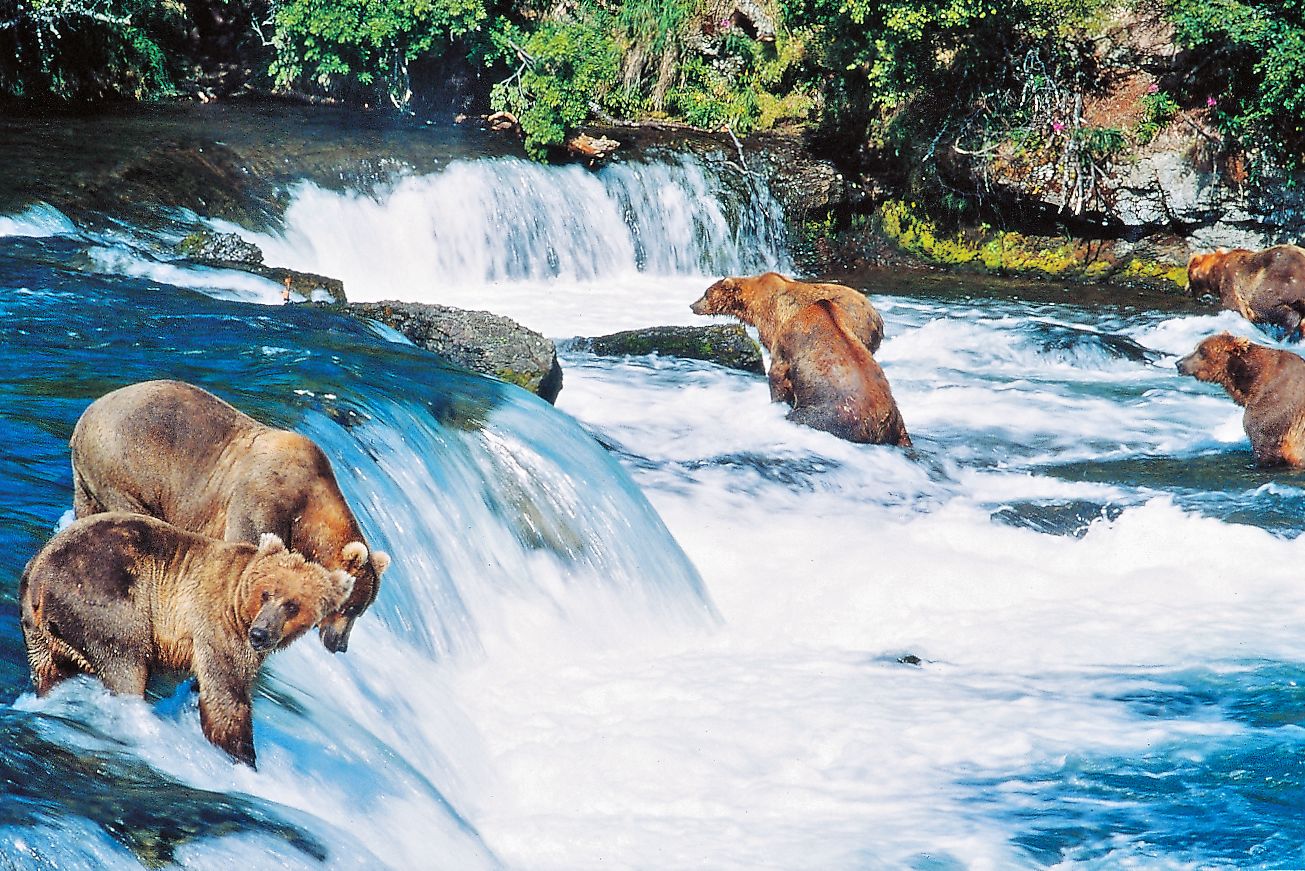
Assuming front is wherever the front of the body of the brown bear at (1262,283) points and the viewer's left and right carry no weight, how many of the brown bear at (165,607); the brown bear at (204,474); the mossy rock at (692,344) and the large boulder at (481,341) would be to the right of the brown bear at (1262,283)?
0

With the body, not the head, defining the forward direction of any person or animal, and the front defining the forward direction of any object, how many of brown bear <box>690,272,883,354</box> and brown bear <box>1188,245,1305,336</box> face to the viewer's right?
0

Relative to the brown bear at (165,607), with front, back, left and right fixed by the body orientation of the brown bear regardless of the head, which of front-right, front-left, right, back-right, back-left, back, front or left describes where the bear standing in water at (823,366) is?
front-left

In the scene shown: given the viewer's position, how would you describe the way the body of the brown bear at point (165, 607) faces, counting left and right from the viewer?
facing to the right of the viewer

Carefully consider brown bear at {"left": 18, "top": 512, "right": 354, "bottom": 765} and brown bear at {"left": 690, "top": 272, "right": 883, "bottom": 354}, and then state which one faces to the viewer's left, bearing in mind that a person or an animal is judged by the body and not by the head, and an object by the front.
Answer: brown bear at {"left": 690, "top": 272, "right": 883, "bottom": 354}

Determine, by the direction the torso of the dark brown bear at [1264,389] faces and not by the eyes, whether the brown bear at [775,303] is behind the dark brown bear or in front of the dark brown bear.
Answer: in front

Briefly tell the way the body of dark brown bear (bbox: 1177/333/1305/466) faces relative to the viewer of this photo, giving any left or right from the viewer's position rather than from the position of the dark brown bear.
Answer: facing to the left of the viewer

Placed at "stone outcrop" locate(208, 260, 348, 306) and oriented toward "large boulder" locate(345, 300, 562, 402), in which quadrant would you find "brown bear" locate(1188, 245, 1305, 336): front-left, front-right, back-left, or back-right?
front-left

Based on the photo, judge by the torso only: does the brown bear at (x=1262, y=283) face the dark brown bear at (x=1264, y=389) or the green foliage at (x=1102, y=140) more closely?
the green foliage

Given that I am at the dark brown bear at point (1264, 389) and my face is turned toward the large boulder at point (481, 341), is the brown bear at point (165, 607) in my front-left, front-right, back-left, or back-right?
front-left

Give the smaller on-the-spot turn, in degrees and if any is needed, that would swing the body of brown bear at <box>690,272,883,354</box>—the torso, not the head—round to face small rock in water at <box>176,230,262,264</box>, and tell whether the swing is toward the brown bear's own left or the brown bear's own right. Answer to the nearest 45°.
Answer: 0° — it already faces it

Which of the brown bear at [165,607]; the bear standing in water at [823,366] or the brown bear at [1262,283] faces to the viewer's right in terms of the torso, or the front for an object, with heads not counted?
the brown bear at [165,607]

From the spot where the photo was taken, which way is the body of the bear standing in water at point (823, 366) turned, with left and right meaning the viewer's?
facing away from the viewer and to the left of the viewer

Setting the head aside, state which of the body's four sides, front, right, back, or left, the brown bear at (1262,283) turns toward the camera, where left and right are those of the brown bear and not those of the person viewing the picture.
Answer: left

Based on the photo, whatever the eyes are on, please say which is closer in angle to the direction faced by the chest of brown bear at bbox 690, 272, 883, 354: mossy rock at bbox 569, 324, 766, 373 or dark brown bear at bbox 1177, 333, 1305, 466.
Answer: the mossy rock

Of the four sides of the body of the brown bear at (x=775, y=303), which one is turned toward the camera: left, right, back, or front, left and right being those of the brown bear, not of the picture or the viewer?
left
